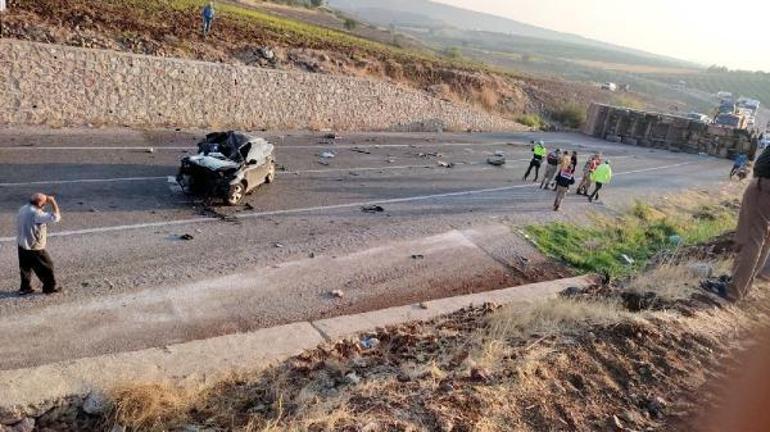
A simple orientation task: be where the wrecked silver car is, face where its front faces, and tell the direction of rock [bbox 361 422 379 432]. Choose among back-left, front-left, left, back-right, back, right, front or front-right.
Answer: front-left

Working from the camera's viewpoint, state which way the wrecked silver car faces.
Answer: facing the viewer and to the left of the viewer

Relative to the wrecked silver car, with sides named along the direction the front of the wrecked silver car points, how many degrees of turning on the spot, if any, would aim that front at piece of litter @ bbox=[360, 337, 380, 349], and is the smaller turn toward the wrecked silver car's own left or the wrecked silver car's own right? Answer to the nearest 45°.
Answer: approximately 45° to the wrecked silver car's own left

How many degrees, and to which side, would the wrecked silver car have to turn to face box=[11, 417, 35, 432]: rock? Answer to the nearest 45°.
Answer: approximately 45° to its left

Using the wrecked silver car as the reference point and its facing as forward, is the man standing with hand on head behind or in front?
in front

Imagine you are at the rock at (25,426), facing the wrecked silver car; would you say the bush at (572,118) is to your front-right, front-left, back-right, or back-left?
front-right

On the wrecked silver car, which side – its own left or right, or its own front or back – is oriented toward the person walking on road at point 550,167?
back

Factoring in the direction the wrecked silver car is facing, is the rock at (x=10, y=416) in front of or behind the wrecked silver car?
in front

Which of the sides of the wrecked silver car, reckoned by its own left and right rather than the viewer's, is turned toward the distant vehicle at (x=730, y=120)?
back

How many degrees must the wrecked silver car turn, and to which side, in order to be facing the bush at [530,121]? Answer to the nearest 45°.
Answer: approximately 180°

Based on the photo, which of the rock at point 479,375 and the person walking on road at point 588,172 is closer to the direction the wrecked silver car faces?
the rock

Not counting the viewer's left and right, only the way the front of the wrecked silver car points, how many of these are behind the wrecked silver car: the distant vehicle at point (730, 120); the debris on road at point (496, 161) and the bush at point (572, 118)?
3

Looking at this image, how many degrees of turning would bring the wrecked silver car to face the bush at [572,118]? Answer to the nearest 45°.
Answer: approximately 180°

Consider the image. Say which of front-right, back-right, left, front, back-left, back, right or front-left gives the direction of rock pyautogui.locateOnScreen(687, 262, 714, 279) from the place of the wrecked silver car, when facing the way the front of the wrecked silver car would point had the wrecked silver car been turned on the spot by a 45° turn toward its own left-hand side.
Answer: front-left

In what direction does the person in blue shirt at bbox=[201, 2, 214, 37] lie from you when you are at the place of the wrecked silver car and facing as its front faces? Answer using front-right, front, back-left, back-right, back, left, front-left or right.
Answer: back-right

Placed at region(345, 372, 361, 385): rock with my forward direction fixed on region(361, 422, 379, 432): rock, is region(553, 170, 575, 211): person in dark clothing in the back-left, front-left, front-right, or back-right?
back-left

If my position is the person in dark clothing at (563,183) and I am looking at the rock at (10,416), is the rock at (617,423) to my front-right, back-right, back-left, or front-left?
front-left
